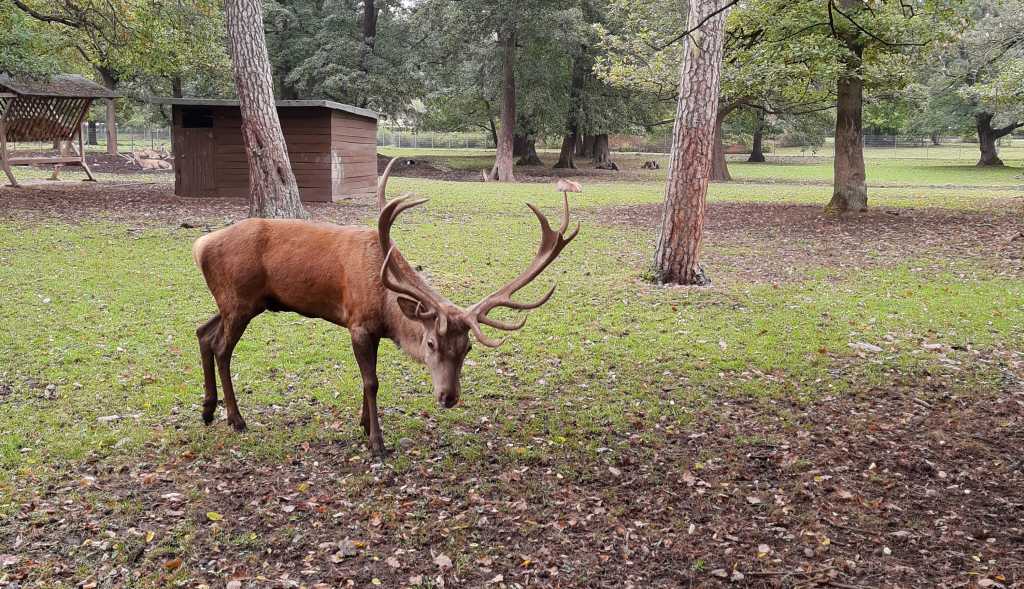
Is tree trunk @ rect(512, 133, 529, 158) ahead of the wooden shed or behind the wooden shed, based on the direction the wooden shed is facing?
behind

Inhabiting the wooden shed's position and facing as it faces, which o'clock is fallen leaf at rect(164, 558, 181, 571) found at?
The fallen leaf is roughly at 12 o'clock from the wooden shed.

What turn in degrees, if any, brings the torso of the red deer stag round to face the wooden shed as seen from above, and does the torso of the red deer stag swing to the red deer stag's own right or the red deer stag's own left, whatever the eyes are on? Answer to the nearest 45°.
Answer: approximately 135° to the red deer stag's own left

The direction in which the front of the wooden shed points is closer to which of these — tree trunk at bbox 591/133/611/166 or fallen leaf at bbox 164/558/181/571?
the fallen leaf

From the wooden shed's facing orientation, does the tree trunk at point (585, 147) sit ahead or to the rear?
to the rear

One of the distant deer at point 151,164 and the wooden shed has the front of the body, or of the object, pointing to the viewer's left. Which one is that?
the distant deer

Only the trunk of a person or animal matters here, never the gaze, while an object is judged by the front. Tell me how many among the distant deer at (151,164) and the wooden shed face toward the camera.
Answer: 1

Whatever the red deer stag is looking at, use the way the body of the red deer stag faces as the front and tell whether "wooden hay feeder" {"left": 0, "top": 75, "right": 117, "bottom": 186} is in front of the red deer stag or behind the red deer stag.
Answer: behind

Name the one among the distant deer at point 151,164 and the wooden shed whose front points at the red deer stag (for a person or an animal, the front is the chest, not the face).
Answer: the wooden shed

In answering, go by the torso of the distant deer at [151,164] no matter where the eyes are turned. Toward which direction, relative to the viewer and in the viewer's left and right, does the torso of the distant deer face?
facing to the left of the viewer

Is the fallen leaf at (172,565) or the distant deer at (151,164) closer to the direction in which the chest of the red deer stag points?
the fallen leaf
